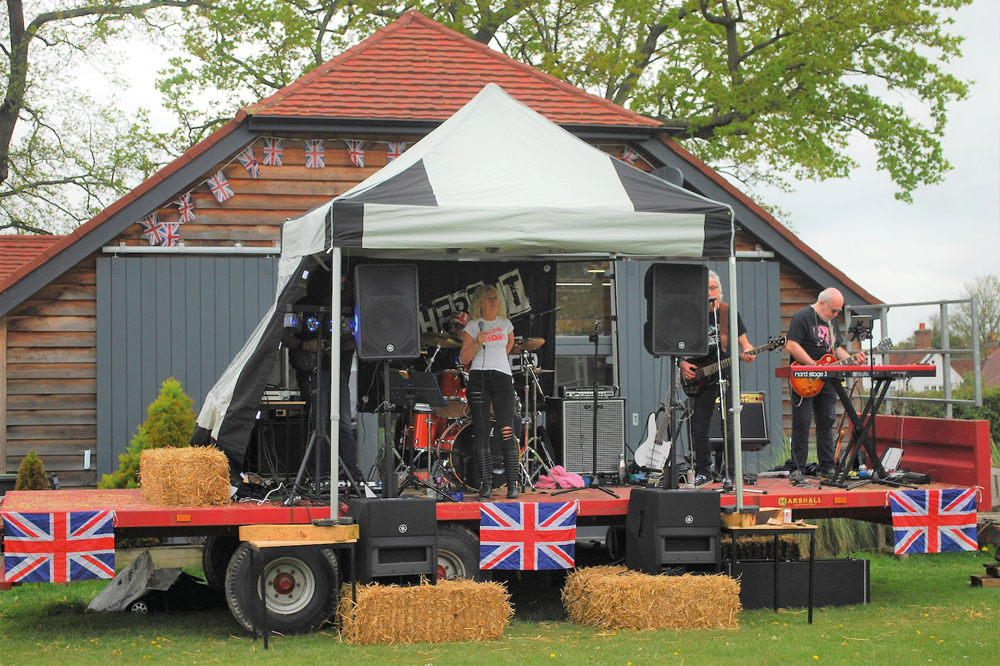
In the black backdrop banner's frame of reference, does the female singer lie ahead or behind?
ahead

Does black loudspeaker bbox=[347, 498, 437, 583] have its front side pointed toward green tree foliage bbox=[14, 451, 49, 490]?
no

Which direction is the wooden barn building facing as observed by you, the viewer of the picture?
facing the viewer

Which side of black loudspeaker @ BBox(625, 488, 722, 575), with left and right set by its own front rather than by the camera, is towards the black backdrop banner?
back

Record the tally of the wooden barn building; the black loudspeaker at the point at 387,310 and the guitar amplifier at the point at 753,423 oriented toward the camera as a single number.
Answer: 3

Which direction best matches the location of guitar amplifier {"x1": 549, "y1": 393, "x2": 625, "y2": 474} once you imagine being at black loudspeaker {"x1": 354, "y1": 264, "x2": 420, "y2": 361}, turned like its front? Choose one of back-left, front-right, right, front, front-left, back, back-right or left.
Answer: back-left

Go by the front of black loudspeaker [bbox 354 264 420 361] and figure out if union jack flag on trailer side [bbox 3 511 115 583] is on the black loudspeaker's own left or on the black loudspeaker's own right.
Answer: on the black loudspeaker's own right

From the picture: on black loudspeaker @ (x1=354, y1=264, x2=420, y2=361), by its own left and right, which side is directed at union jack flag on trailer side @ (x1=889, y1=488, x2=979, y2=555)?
left

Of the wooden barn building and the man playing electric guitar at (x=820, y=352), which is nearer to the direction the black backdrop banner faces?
the man playing electric guitar

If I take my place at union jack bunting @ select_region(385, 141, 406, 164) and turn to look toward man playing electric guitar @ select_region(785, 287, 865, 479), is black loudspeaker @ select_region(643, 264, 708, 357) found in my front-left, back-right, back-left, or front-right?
front-right

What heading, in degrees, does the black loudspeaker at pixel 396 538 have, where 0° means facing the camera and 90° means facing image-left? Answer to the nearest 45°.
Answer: approximately 0°

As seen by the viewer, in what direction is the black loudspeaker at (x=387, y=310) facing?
toward the camera

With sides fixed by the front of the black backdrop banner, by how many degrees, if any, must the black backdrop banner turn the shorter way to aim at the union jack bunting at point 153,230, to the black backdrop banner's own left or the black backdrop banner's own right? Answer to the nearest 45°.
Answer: approximately 90° to the black backdrop banner's own right

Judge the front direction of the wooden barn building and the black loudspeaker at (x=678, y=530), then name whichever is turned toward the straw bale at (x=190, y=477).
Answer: the wooden barn building

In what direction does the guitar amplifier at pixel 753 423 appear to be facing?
toward the camera

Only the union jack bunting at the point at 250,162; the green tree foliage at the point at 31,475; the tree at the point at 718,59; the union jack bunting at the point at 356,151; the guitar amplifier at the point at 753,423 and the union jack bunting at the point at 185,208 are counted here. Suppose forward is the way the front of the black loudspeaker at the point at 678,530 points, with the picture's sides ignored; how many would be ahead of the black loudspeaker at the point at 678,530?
0

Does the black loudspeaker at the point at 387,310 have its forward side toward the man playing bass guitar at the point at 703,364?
no

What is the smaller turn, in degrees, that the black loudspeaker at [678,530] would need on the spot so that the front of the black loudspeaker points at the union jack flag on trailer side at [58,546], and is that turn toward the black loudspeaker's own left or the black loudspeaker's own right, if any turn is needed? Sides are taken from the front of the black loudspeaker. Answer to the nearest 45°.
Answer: approximately 135° to the black loudspeaker's own right

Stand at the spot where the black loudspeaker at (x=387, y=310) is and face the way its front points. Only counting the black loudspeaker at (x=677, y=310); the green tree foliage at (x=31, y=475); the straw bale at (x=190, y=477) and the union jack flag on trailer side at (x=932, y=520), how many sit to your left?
2

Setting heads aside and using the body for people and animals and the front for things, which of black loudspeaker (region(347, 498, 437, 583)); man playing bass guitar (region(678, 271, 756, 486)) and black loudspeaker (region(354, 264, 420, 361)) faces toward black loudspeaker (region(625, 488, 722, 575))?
the man playing bass guitar

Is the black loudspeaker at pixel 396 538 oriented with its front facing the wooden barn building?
no
